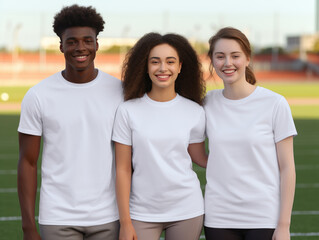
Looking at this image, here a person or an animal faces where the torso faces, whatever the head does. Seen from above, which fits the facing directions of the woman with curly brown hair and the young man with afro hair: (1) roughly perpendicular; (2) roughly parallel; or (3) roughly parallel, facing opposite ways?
roughly parallel

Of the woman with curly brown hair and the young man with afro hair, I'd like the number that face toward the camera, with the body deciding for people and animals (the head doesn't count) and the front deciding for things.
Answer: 2

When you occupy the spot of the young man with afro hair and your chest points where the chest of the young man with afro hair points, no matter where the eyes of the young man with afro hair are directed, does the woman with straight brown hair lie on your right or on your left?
on your left

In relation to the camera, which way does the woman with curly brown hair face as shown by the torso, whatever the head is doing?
toward the camera

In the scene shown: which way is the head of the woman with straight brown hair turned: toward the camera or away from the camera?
toward the camera

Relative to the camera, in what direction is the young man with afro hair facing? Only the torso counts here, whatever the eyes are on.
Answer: toward the camera
